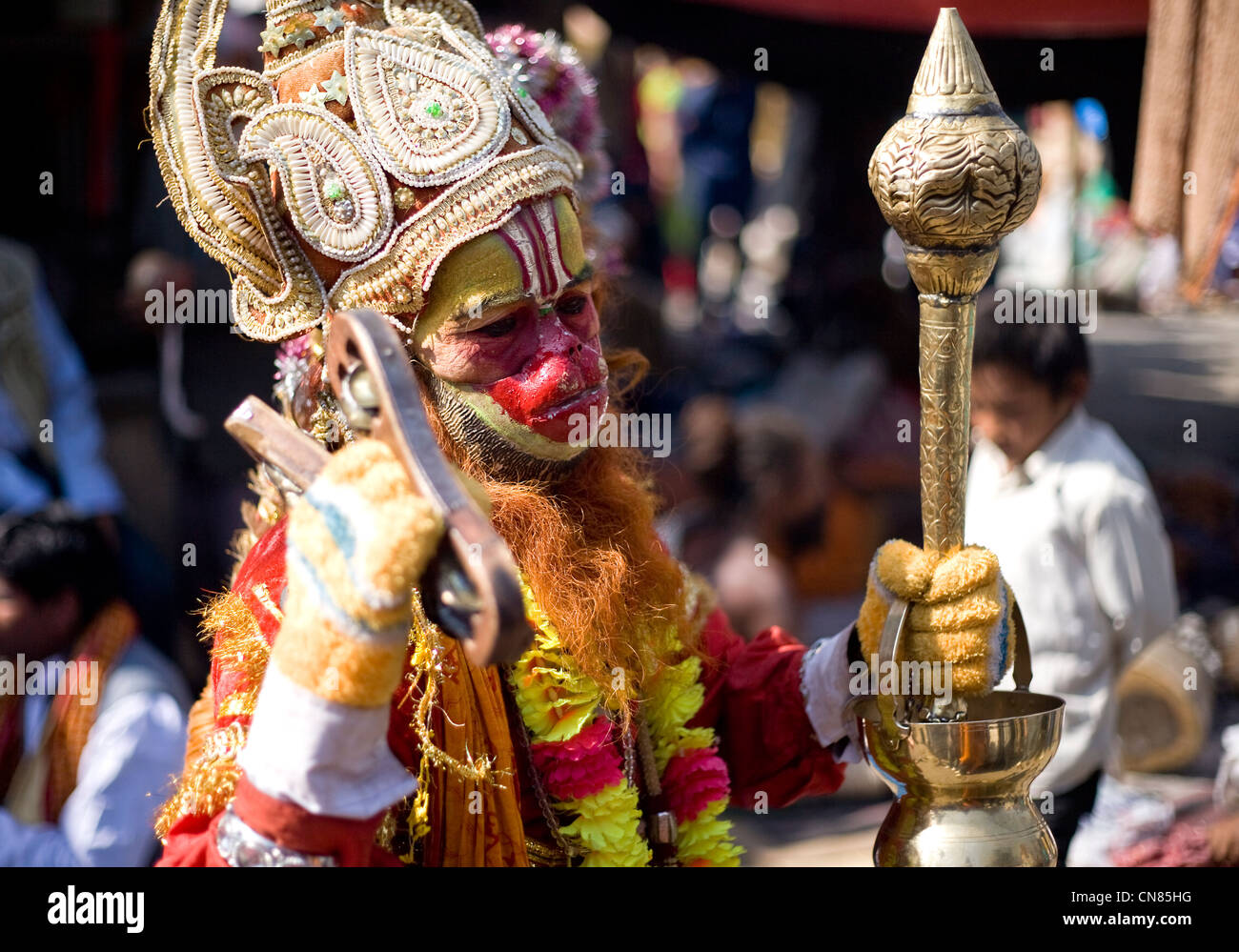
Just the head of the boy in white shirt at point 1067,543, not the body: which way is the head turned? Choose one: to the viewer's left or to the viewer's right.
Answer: to the viewer's left

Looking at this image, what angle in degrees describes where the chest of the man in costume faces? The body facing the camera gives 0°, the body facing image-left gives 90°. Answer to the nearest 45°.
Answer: approximately 315°

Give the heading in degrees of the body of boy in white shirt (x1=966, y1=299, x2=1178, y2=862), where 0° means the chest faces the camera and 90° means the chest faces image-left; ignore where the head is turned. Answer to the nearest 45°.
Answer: approximately 45°

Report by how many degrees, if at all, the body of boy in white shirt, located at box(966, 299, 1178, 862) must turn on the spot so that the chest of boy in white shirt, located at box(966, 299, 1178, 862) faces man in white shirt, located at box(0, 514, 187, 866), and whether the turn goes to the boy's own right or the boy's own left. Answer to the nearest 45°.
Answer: approximately 45° to the boy's own right

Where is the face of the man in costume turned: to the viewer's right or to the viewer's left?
to the viewer's right
